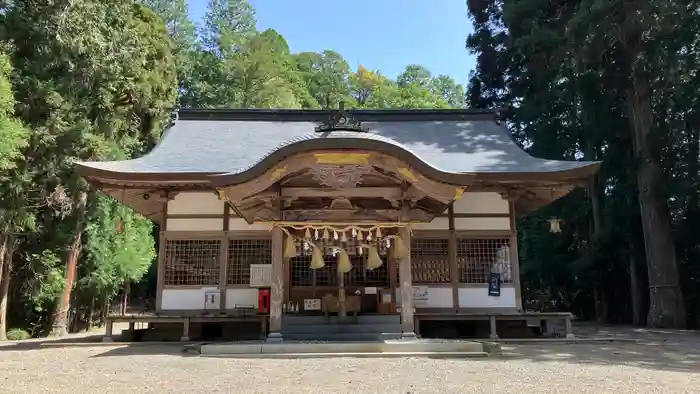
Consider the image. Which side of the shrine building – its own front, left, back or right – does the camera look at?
front

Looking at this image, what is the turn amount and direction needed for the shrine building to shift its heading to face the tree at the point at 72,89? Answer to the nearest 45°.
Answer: approximately 90° to its right
